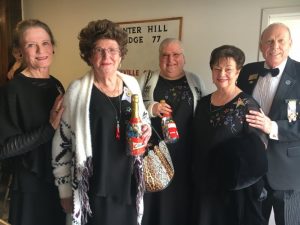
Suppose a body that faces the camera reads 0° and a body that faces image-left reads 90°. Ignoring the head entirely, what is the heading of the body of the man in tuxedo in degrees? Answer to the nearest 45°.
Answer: approximately 45°

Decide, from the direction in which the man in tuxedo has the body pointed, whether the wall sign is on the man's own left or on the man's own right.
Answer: on the man's own right

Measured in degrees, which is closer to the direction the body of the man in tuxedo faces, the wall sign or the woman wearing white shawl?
the woman wearing white shawl
